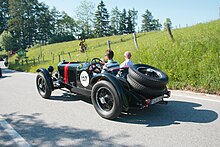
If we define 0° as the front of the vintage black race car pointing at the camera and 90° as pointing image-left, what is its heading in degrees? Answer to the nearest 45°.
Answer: approximately 135°
